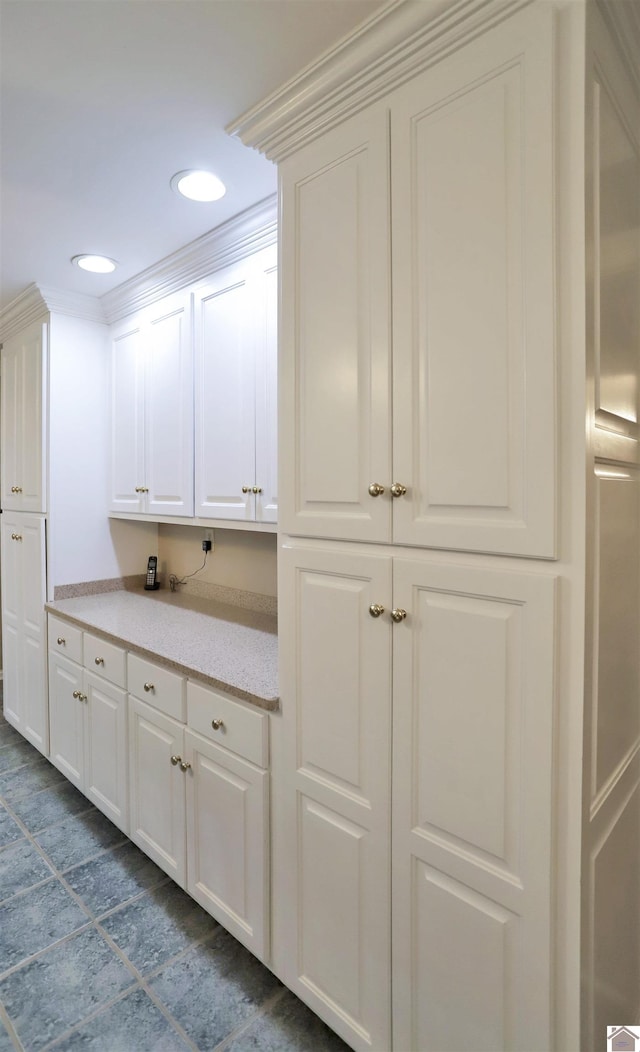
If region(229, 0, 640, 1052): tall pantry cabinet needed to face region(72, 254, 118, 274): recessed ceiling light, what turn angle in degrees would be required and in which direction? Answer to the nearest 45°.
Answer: approximately 90° to its right

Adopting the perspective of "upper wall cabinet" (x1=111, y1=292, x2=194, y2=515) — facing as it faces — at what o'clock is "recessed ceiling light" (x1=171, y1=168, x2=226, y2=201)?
The recessed ceiling light is roughly at 10 o'clock from the upper wall cabinet.

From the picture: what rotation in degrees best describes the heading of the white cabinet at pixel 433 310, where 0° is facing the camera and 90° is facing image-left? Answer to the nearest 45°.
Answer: approximately 45°

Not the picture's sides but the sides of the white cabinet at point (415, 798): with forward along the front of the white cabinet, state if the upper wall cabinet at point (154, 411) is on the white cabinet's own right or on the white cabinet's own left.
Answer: on the white cabinet's own right

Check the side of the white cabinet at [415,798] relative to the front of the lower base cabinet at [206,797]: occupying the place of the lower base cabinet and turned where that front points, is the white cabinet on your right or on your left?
on your left

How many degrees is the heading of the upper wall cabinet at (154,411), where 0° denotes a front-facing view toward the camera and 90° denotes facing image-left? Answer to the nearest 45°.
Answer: approximately 45°

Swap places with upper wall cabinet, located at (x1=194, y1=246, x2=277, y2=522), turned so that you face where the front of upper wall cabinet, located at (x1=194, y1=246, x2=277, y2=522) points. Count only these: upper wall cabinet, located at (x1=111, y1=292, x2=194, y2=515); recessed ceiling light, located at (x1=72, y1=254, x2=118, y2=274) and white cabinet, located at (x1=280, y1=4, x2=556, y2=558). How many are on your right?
2

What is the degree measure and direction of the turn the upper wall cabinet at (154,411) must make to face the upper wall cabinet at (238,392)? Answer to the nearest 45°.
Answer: approximately 90° to its left

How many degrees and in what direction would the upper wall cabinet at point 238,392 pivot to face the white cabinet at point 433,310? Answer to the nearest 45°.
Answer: approximately 45° to its left

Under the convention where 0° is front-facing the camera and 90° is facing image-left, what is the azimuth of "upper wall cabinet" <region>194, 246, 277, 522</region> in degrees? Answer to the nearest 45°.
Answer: approximately 45°

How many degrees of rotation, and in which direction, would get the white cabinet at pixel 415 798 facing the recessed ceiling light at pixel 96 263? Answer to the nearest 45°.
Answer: approximately 90° to its right

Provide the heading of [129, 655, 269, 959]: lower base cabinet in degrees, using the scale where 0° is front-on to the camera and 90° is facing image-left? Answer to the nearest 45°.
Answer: approximately 45°
